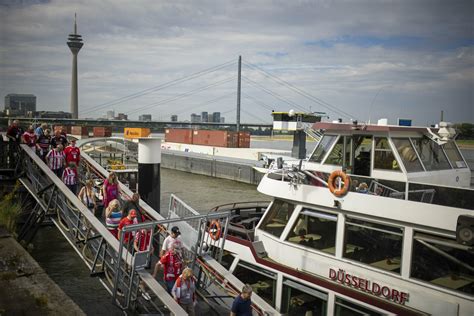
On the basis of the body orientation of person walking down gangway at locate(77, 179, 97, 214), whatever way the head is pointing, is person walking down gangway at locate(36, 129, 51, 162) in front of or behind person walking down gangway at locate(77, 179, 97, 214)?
behind

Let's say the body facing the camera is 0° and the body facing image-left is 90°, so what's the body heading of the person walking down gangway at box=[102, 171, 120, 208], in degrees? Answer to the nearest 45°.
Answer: approximately 315°

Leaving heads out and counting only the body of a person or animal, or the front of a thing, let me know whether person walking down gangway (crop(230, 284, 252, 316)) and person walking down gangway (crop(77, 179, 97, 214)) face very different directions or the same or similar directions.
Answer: same or similar directions

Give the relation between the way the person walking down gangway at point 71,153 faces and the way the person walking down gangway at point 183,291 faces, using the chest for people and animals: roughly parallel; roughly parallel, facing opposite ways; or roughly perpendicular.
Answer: roughly parallel

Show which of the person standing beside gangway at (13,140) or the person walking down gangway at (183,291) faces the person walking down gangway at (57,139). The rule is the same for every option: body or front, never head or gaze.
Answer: the person standing beside gangway at (13,140)

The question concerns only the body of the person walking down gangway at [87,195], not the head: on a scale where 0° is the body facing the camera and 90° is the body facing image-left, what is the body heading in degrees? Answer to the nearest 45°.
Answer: approximately 315°

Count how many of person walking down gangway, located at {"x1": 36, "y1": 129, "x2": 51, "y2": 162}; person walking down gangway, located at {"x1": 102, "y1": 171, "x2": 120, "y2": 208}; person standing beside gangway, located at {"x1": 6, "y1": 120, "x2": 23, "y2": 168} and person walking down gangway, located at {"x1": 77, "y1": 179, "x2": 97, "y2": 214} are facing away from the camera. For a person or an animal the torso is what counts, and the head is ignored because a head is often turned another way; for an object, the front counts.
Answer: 0

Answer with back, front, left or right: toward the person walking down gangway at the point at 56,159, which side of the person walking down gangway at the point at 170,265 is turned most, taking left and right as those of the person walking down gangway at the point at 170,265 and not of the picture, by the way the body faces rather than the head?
back

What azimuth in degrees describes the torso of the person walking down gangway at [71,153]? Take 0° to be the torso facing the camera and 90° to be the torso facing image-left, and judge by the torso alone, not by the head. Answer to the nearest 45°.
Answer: approximately 315°

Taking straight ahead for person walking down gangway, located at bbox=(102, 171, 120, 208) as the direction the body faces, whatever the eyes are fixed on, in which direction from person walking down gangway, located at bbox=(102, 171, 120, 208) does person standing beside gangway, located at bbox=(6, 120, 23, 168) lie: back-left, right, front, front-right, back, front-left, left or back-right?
back

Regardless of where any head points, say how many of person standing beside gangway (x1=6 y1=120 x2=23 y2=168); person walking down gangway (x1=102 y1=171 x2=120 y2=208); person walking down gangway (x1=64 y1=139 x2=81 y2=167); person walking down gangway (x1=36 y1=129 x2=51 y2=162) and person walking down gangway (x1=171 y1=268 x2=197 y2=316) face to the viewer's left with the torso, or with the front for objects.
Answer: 0

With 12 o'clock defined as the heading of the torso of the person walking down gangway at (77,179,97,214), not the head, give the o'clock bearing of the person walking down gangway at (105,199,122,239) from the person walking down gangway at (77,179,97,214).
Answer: the person walking down gangway at (105,199,122,239) is roughly at 1 o'clock from the person walking down gangway at (77,179,97,214).

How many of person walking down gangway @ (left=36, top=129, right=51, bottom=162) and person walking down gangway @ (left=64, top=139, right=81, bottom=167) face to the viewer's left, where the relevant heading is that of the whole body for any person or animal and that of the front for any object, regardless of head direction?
0

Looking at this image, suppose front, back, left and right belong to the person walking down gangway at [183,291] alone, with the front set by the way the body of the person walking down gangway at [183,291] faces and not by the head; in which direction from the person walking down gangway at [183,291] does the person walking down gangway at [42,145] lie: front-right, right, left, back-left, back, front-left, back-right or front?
back

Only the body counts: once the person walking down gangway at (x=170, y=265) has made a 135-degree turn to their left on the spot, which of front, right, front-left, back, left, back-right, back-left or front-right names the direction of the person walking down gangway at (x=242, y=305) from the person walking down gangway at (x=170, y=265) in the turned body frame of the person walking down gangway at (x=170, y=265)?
back-right

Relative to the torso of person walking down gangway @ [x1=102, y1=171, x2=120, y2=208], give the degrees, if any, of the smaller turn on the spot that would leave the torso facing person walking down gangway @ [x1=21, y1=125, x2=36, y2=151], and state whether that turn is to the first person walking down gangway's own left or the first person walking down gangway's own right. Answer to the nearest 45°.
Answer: approximately 180°

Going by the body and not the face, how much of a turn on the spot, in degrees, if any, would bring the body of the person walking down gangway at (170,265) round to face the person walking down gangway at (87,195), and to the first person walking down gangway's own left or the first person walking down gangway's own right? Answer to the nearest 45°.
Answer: approximately 180°

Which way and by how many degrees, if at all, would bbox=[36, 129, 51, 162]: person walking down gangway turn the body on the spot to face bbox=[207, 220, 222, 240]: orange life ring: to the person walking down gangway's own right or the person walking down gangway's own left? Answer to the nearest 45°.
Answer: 0° — they already face it
